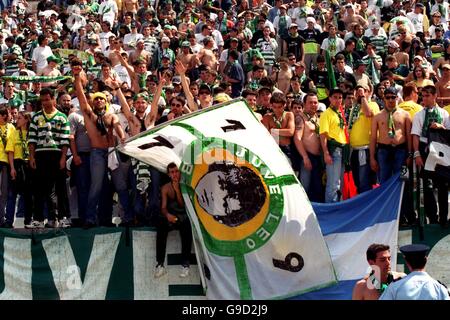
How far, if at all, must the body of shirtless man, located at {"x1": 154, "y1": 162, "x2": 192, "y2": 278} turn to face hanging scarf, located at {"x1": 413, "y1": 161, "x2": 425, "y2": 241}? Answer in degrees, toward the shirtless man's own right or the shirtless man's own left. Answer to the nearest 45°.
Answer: approximately 90° to the shirtless man's own left

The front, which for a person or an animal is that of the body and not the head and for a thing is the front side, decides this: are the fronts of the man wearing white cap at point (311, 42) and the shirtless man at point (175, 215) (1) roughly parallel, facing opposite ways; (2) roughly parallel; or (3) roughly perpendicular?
roughly parallel

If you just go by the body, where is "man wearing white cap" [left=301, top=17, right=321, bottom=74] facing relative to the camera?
toward the camera

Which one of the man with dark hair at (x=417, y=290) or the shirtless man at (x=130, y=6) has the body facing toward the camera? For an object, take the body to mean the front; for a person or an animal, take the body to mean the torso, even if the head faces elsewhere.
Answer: the shirtless man

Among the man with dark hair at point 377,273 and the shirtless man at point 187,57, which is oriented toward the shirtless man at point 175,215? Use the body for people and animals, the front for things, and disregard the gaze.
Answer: the shirtless man at point 187,57

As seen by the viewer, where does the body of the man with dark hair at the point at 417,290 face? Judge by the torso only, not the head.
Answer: away from the camera

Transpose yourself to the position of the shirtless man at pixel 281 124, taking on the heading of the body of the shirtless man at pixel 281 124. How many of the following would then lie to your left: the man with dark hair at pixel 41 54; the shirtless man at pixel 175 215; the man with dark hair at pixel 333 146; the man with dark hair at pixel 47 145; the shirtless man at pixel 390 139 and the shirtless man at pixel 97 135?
2

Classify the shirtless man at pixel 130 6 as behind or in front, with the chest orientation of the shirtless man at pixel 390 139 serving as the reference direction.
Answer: behind

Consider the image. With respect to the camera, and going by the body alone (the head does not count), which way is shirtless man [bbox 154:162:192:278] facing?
toward the camera

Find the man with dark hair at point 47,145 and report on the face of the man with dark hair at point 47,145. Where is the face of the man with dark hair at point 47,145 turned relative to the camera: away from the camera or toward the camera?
toward the camera
